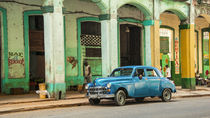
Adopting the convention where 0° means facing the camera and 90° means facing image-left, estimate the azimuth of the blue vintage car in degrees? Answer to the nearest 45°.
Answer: approximately 45°

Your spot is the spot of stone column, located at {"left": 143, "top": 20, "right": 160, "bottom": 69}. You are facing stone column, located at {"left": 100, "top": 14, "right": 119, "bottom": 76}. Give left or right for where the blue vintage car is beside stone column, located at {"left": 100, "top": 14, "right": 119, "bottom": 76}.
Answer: left

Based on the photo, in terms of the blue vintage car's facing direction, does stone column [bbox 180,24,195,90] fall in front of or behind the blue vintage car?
behind

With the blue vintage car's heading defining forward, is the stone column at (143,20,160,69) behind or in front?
behind
